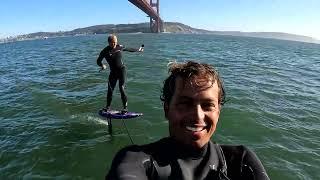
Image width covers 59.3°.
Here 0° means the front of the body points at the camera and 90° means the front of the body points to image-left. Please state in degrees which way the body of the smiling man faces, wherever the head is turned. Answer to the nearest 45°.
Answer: approximately 0°
